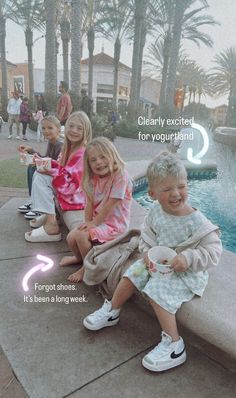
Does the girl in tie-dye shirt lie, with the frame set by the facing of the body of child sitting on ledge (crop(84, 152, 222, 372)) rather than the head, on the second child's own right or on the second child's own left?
on the second child's own right

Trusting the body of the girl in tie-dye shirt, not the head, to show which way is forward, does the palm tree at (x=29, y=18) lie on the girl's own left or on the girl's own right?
on the girl's own right

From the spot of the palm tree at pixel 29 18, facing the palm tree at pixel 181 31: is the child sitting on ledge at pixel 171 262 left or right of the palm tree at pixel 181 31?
right

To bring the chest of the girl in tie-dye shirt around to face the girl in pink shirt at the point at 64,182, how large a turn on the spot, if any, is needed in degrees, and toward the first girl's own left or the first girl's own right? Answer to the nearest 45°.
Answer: approximately 90° to the first girl's own right

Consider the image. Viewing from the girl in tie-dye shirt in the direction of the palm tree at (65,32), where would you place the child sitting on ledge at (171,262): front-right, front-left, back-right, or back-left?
back-right

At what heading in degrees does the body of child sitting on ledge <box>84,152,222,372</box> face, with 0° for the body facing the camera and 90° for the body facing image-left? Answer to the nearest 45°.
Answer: approximately 45°

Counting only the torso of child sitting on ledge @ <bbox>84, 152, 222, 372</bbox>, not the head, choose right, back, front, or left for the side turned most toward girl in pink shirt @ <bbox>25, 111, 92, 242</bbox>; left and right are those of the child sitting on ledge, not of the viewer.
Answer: right

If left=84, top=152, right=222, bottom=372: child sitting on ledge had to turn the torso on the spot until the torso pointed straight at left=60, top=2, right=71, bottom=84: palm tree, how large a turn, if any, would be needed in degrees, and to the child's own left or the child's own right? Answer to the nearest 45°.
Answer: approximately 135° to the child's own right

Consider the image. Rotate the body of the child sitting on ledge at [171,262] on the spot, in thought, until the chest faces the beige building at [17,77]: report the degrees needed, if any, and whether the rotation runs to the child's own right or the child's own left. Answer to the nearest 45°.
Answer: approximately 90° to the child's own right

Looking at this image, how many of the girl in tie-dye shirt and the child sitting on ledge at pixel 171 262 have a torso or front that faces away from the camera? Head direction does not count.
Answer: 0

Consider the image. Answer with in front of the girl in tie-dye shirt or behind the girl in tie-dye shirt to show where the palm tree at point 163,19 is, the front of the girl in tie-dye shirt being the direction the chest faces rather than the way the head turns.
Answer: behind

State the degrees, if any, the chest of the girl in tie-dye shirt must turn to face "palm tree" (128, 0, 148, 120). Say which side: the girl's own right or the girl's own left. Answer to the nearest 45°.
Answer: approximately 135° to the girl's own right
